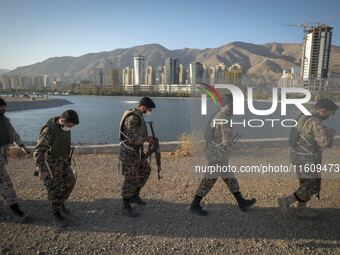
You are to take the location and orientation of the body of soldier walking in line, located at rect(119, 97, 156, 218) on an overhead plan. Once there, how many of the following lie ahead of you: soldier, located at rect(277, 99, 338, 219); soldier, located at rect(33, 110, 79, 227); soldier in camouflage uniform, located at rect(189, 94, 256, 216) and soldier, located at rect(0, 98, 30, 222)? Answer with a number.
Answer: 2
